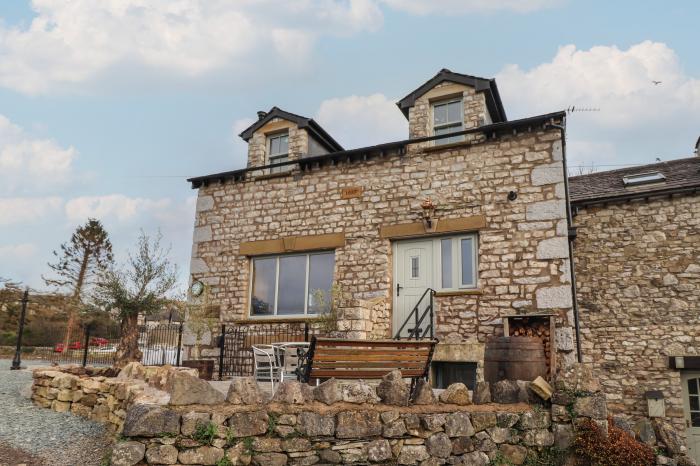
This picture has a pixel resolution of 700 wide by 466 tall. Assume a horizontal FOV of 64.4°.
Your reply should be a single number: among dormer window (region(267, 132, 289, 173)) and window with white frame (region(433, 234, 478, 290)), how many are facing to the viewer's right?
0

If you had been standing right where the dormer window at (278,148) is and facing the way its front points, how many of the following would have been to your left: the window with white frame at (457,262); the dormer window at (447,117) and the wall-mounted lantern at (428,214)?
3

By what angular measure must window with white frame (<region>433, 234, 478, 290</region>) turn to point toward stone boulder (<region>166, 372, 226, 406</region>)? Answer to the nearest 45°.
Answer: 0° — it already faces it

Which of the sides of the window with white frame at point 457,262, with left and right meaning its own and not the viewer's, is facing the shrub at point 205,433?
front

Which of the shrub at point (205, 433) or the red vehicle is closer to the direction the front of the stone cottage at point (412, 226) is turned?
the shrub

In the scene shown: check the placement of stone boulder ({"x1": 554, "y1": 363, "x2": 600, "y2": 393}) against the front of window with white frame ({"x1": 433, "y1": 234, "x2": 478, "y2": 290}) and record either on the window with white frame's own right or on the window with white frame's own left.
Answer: on the window with white frame's own left

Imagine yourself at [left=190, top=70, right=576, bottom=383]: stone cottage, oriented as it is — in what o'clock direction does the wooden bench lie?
The wooden bench is roughly at 11 o'clock from the stone cottage.

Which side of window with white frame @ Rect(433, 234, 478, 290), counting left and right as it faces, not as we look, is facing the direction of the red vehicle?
right

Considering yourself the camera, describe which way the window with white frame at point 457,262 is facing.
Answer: facing the viewer and to the left of the viewer

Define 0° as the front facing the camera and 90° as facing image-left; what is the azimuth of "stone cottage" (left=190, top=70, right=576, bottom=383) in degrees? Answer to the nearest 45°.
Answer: approximately 45°

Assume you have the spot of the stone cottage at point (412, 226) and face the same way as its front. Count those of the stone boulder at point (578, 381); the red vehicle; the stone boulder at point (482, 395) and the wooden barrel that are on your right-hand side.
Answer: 1
